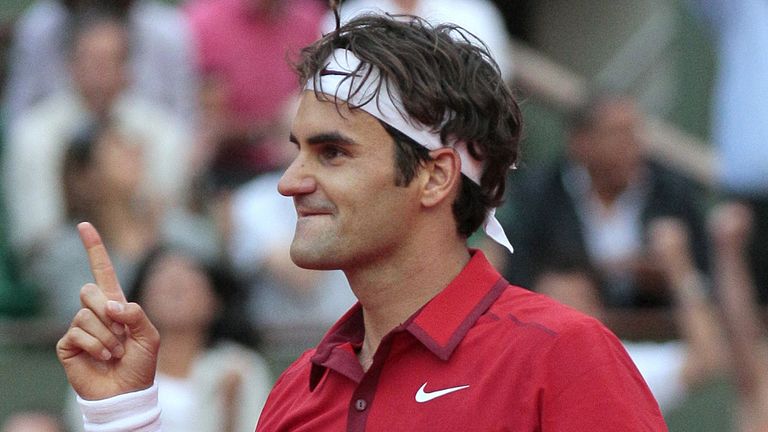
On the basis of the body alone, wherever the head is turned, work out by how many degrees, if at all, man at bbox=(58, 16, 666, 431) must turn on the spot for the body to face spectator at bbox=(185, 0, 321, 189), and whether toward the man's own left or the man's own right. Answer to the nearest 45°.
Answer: approximately 135° to the man's own right

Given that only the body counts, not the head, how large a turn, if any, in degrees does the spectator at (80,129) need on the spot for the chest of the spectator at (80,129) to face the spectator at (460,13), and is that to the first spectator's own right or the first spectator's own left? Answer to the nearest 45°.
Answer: approximately 90° to the first spectator's own left

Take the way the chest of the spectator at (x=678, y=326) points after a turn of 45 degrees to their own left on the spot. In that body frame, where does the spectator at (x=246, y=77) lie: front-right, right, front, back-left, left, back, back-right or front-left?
back-right

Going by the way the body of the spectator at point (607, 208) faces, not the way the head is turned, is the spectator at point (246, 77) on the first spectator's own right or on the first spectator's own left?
on the first spectator's own right

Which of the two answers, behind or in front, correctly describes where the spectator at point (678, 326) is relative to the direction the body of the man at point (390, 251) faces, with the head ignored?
behind

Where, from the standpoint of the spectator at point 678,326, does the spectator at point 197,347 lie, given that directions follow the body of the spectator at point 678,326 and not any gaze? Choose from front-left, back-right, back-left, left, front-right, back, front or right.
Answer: front-right

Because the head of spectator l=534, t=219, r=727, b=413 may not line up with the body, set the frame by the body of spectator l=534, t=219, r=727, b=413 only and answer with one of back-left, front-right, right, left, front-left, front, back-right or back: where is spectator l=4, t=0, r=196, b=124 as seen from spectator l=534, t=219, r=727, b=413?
right
